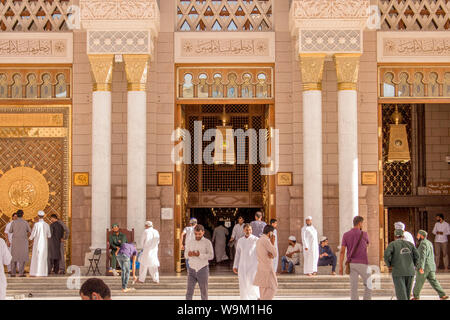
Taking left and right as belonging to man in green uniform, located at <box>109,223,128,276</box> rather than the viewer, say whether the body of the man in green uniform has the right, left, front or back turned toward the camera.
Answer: front

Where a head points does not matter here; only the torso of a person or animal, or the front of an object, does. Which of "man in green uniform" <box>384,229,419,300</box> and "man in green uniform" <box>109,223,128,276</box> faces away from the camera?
"man in green uniform" <box>384,229,419,300</box>

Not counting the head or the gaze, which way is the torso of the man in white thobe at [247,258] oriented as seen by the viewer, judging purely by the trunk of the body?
toward the camera

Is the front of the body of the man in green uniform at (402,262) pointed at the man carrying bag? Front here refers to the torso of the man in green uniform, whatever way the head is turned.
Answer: no

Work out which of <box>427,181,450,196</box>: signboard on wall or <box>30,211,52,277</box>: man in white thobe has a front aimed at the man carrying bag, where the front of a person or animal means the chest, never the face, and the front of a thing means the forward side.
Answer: the signboard on wall

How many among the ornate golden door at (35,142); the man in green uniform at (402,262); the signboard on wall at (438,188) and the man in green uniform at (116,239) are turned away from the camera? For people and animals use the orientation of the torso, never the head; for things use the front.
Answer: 1

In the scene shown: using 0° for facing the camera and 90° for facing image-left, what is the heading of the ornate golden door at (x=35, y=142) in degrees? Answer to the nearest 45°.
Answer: approximately 0°

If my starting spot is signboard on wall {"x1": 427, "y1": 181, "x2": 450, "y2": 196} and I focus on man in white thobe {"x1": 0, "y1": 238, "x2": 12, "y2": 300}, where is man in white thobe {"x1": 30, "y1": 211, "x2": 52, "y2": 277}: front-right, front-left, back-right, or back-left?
front-right

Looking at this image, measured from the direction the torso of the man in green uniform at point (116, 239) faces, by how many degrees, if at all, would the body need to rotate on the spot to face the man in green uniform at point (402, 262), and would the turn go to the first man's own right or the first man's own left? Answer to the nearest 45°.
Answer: approximately 45° to the first man's own left

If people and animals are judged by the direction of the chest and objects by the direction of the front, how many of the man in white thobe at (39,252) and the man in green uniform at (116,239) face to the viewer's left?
0

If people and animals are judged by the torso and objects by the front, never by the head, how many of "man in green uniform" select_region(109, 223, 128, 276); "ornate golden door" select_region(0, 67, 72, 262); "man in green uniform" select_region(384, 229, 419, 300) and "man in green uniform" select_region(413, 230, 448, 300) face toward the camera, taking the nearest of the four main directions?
2

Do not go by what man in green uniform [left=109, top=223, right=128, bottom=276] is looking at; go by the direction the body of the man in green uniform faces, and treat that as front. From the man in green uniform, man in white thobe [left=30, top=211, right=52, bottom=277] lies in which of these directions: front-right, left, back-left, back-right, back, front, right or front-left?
back-right

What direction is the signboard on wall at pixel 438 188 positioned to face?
toward the camera
